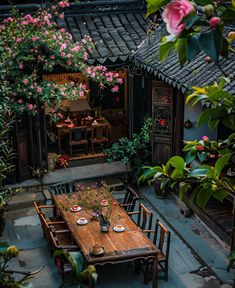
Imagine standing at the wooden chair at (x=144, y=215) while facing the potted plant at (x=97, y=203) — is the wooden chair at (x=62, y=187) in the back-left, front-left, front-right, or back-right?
front-right

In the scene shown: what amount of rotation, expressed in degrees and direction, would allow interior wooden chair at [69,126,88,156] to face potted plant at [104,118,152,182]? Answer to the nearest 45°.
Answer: approximately 135° to its right

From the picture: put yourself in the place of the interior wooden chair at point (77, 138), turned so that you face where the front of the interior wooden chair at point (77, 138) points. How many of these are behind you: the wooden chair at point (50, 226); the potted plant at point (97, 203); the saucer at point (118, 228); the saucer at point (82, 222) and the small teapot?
5

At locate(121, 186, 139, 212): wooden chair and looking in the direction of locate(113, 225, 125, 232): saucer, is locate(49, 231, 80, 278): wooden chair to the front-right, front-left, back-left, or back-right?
front-right

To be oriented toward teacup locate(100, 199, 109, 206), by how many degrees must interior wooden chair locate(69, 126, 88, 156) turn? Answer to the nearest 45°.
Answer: approximately 180°

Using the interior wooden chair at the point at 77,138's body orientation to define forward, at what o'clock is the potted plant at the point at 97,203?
The potted plant is roughly at 6 o'clock from the interior wooden chair.

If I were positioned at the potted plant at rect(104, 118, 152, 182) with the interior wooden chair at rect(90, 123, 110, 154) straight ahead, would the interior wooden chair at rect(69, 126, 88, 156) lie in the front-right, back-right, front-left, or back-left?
front-left

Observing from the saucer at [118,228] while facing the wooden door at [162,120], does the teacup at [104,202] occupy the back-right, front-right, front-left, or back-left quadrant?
front-left

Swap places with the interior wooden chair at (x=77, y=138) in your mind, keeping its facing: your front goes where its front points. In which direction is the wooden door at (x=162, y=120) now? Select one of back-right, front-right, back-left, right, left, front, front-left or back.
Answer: back-right

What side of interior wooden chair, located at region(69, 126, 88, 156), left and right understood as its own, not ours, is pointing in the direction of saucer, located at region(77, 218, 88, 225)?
back

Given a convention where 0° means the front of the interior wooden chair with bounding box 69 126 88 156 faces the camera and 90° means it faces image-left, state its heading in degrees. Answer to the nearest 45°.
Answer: approximately 180°

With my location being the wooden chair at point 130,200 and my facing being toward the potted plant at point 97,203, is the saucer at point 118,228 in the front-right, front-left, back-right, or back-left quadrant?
front-left

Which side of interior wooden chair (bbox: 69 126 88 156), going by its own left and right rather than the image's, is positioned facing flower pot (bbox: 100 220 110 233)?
back

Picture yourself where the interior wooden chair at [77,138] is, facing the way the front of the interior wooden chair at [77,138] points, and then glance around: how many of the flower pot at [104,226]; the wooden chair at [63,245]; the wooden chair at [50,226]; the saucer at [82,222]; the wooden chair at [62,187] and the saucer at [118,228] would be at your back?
6

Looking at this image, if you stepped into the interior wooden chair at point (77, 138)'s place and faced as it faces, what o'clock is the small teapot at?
The small teapot is roughly at 6 o'clock from the interior wooden chair.

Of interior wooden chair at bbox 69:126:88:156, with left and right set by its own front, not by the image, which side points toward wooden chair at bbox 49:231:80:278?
back

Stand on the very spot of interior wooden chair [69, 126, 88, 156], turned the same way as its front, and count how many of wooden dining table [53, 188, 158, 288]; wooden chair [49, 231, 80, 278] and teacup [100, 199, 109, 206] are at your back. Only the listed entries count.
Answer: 3
